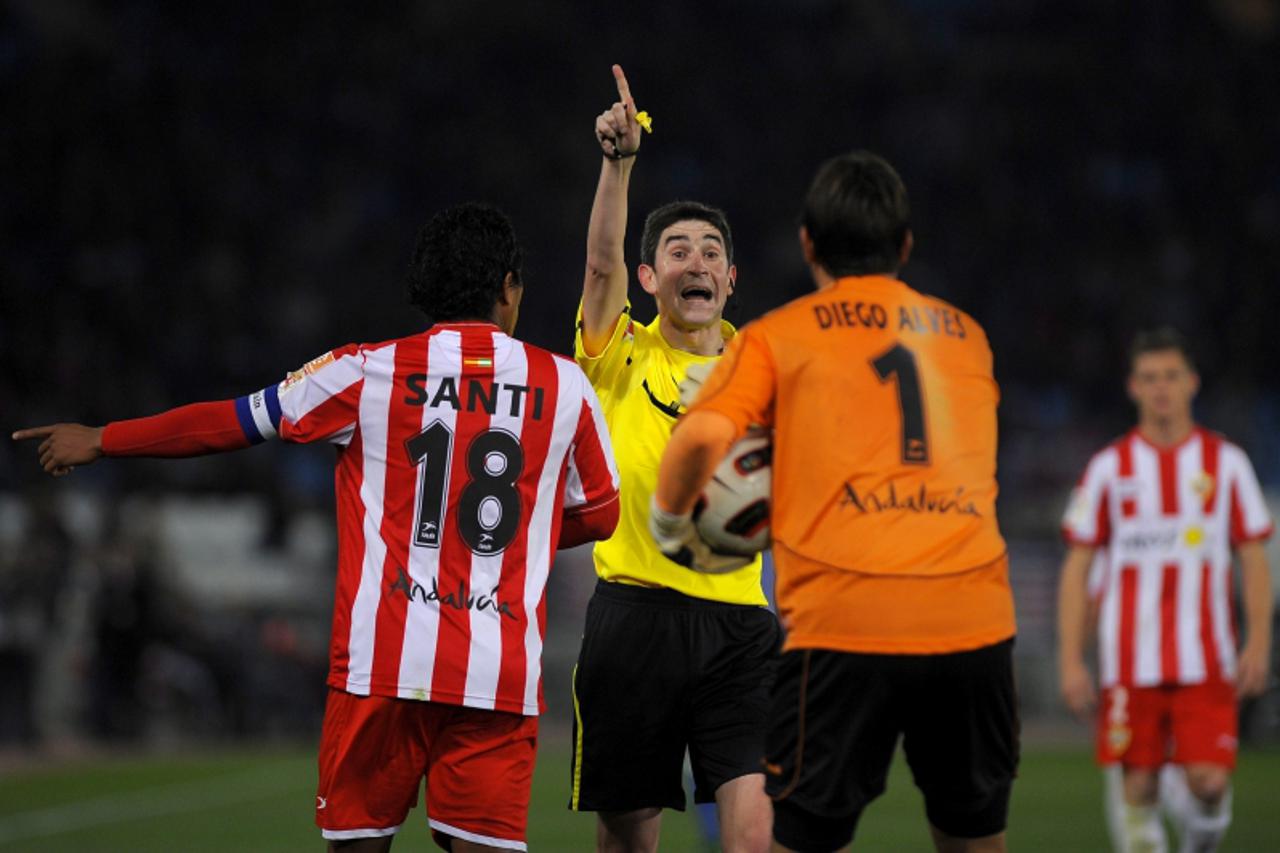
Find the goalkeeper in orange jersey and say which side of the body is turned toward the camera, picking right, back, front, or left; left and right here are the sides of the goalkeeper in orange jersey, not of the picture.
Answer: back

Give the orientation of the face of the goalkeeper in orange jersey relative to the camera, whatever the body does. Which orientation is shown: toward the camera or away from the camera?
away from the camera

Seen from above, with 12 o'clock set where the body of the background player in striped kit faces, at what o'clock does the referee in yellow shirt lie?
The referee in yellow shirt is roughly at 1 o'clock from the background player in striped kit.

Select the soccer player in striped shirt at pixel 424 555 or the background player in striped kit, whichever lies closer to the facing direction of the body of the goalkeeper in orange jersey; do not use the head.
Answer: the background player in striped kit

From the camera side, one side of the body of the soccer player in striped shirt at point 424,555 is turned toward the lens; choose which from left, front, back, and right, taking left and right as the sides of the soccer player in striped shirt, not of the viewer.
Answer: back

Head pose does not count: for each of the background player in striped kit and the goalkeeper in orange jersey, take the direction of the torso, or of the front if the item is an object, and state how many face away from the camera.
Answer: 1

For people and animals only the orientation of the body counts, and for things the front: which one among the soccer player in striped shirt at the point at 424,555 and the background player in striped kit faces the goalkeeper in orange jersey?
the background player in striped kit

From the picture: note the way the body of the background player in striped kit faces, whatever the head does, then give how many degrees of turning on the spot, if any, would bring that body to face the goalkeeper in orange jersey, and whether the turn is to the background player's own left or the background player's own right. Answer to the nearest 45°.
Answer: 0° — they already face them

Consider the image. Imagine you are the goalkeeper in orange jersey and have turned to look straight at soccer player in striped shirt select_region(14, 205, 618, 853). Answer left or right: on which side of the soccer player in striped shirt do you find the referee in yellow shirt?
right

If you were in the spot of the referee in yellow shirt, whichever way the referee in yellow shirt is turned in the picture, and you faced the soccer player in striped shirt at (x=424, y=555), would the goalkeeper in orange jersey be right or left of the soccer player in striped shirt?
left

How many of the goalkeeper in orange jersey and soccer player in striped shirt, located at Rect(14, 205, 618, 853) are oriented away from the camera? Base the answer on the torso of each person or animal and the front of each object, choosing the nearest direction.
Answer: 2
